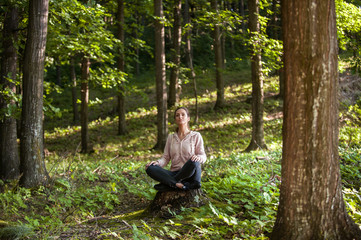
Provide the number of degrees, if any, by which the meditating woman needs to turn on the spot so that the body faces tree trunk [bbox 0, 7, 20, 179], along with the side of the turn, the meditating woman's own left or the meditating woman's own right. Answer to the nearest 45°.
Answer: approximately 90° to the meditating woman's own right

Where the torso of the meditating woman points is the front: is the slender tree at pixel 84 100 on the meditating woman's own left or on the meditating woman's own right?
on the meditating woman's own right

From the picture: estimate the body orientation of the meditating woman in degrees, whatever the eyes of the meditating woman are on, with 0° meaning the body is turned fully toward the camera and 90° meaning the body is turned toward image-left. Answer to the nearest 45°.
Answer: approximately 45°

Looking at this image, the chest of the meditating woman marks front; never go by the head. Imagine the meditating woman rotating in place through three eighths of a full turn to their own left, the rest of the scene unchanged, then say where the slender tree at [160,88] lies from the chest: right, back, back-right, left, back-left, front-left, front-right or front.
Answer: left

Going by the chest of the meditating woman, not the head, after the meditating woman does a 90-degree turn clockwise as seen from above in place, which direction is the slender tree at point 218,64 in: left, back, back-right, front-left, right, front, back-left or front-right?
front-right

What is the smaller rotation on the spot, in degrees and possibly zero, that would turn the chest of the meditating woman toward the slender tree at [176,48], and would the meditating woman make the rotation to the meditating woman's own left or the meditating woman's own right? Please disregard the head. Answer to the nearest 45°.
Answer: approximately 135° to the meditating woman's own right

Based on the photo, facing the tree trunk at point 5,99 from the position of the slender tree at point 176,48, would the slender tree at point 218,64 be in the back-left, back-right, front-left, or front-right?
back-left

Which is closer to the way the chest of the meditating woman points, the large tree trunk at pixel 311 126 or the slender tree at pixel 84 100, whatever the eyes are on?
the large tree trunk

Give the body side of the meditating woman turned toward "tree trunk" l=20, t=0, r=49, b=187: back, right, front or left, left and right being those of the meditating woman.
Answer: right
